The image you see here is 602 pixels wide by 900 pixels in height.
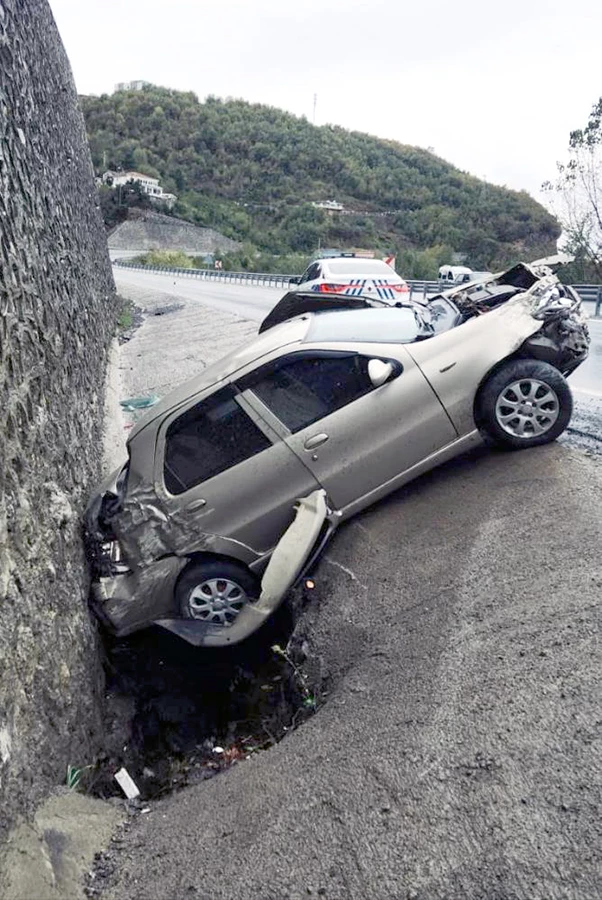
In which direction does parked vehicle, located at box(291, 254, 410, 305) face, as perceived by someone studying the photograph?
facing away from the viewer and to the left of the viewer

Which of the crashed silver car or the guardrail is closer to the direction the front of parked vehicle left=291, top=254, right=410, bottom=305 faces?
the guardrail

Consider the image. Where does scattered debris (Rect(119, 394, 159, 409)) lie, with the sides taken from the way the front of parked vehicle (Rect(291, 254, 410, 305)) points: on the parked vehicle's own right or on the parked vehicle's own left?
on the parked vehicle's own left

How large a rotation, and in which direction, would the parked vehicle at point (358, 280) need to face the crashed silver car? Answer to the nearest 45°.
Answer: approximately 135° to its left
